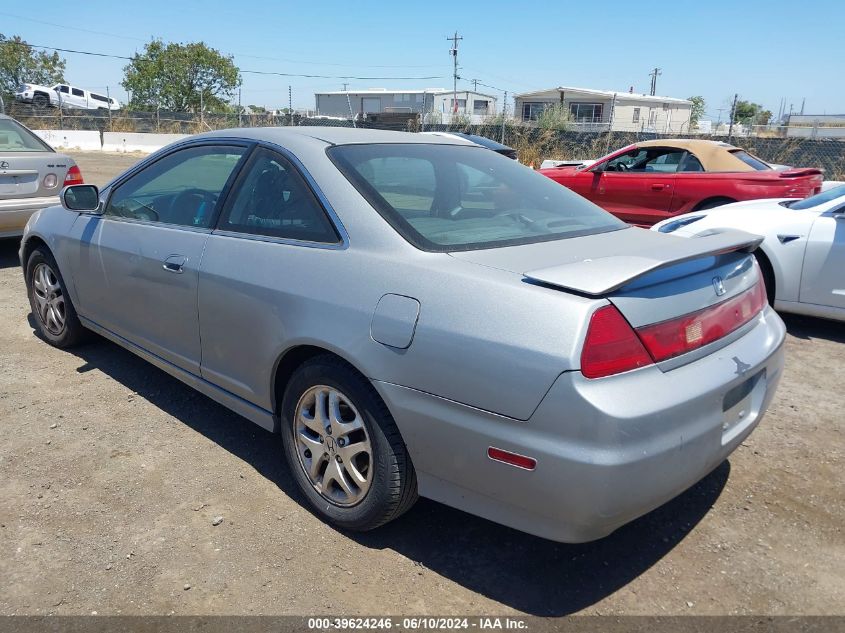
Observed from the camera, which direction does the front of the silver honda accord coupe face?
facing away from the viewer and to the left of the viewer

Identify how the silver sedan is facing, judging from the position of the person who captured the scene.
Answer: facing away from the viewer

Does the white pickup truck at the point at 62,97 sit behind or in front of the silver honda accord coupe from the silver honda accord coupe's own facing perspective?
in front

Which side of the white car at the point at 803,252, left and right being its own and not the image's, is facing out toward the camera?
left

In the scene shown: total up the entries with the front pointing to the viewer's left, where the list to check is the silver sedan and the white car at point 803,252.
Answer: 1

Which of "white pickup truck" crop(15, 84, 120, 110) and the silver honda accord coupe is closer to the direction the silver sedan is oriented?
the white pickup truck

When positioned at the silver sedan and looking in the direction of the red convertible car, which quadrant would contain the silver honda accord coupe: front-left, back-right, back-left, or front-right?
front-right

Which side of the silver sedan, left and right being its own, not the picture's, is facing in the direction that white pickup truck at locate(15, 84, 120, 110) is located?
front

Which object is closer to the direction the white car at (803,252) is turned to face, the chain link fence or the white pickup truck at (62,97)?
the white pickup truck

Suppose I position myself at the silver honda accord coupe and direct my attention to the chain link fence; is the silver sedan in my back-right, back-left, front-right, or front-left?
front-left

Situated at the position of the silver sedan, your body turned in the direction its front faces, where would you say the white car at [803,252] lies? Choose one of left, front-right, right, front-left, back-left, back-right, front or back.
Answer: back-right

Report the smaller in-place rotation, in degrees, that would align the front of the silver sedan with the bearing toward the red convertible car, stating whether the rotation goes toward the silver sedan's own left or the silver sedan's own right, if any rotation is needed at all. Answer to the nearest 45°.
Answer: approximately 90° to the silver sedan's own right

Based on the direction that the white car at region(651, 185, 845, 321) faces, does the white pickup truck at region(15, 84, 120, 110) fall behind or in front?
in front
